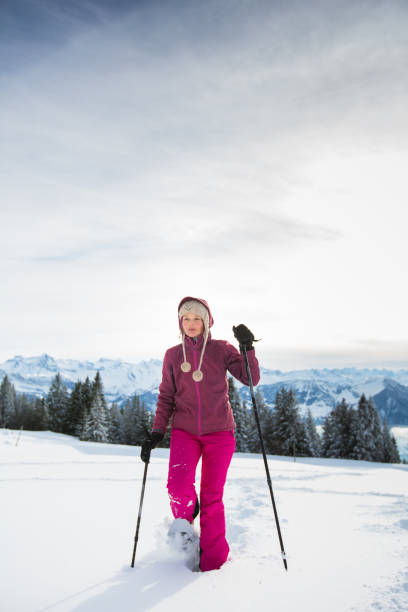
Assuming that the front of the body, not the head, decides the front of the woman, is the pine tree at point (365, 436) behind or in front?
behind

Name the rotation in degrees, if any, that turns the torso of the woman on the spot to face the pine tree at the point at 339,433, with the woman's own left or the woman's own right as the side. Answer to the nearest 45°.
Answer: approximately 180°

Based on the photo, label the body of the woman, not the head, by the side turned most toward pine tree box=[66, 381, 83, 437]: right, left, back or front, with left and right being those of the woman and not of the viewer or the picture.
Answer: back

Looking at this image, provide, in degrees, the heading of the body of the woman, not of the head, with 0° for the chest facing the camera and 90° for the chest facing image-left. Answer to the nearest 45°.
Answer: approximately 0°

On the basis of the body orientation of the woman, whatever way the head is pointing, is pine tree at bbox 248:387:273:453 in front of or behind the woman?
behind

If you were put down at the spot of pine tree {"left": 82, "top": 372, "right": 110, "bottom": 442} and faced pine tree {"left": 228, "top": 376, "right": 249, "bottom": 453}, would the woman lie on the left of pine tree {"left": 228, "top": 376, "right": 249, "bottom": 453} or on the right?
right

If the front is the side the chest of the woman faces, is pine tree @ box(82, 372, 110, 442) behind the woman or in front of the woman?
behind

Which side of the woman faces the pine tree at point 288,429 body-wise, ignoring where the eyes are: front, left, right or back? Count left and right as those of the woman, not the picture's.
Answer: back

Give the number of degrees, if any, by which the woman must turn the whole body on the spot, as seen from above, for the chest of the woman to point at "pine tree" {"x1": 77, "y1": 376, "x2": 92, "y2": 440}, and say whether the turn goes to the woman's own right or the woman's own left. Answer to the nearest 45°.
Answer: approximately 180°

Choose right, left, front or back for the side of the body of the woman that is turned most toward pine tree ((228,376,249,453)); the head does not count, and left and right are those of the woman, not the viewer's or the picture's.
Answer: back
